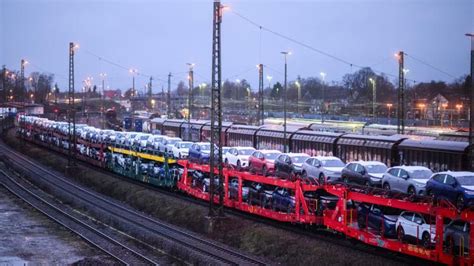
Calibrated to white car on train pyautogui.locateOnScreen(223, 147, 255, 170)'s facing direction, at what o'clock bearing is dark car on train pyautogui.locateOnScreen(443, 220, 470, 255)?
The dark car on train is roughly at 1 o'clock from the white car on train.

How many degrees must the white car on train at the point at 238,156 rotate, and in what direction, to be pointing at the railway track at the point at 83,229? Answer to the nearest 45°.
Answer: approximately 90° to its right

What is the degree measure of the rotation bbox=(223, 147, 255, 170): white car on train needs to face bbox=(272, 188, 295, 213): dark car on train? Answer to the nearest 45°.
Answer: approximately 45° to its right

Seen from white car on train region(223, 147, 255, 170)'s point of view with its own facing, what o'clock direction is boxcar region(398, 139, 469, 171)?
The boxcar is roughly at 11 o'clock from the white car on train.

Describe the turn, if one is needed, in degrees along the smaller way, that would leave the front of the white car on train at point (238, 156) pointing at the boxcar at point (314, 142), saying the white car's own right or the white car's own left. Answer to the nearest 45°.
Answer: approximately 90° to the white car's own left

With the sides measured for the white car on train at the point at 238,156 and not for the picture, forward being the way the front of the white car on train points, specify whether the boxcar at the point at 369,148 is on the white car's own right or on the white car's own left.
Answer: on the white car's own left

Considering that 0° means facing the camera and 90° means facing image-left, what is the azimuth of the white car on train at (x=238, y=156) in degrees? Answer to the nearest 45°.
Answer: approximately 315°
